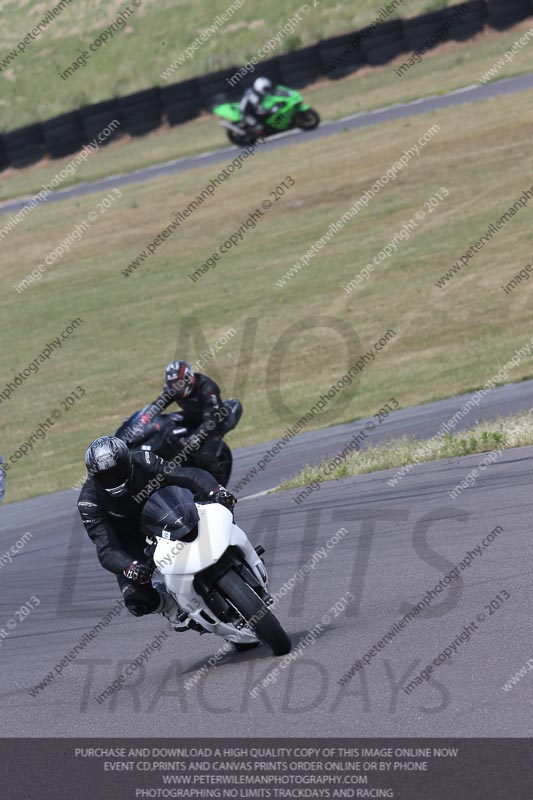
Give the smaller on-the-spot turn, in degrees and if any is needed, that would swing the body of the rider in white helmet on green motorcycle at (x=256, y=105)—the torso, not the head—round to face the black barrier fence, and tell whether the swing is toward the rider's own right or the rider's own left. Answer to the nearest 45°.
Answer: approximately 90° to the rider's own left

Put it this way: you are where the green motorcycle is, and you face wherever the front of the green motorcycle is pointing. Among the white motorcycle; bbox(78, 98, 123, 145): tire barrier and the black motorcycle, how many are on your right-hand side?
2

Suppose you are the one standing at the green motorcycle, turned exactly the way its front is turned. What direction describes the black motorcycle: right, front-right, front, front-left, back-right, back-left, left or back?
right

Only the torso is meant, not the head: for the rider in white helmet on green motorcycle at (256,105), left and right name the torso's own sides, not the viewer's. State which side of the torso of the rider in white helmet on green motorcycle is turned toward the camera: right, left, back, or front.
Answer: right

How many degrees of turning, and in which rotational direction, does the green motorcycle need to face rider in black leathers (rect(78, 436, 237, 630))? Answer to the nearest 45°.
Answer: approximately 90° to its right

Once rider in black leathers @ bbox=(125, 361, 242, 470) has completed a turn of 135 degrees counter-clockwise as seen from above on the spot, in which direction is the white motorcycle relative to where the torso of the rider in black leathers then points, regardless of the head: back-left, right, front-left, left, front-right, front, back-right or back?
right

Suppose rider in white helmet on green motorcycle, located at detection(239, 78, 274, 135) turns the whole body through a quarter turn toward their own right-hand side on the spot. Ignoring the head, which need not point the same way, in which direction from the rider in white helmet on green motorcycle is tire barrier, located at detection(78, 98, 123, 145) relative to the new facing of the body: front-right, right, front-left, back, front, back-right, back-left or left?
back-right

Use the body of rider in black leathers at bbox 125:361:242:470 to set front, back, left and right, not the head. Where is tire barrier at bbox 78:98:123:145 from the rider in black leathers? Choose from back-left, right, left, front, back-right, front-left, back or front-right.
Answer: back-right

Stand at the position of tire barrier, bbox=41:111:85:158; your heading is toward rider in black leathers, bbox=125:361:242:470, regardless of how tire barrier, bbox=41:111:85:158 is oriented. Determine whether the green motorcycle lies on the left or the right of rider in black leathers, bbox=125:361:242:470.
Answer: left

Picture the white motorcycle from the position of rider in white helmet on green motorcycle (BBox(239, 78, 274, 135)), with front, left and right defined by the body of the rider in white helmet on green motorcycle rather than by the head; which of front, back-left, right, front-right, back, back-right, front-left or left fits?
right

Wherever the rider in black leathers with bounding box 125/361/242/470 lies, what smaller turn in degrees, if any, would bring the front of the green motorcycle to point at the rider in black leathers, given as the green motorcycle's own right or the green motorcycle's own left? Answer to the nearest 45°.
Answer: approximately 90° to the green motorcycle's own right

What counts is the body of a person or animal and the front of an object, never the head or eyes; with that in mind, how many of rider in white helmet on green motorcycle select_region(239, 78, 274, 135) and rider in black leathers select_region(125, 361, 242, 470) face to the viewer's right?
1

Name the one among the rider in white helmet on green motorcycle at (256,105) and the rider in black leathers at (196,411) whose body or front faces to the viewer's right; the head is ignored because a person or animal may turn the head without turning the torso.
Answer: the rider in white helmet on green motorcycle

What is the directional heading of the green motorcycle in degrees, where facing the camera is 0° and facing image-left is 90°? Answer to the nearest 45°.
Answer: approximately 270°

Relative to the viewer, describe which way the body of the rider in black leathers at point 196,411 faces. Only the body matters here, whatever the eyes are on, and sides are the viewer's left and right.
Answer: facing the viewer and to the left of the viewer

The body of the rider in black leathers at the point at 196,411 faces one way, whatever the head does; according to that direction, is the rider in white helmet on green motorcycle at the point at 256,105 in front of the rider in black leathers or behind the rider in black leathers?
behind
